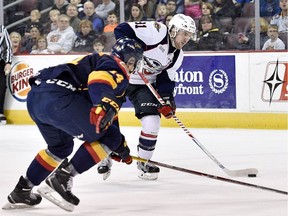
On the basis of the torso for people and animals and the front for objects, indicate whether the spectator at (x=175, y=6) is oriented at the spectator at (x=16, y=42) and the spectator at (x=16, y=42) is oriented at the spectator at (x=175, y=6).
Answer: no

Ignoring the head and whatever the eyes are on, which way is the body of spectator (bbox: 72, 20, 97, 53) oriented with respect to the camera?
toward the camera

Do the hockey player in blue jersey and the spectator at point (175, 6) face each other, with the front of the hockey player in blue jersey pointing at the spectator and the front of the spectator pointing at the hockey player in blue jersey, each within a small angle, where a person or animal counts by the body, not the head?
no

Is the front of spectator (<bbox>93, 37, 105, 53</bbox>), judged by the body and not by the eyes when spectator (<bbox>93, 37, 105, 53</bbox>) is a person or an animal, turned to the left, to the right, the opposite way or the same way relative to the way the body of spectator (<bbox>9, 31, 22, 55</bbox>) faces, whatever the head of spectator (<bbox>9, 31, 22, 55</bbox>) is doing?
the same way

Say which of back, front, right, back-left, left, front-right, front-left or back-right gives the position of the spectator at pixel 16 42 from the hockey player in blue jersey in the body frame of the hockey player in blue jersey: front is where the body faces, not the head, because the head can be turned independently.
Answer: left

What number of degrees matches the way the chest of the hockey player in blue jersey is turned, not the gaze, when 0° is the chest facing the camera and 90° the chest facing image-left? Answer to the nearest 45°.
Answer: approximately 270°

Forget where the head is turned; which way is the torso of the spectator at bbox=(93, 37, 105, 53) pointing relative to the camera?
toward the camera

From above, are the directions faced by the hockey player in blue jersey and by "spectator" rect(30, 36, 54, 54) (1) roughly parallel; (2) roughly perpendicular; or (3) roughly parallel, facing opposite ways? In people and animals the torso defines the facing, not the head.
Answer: roughly perpendicular

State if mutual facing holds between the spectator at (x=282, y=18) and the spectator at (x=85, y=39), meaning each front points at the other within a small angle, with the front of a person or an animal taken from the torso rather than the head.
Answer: no

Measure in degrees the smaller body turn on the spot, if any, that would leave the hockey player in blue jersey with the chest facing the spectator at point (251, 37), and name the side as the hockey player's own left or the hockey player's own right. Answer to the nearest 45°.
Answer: approximately 45° to the hockey player's own left

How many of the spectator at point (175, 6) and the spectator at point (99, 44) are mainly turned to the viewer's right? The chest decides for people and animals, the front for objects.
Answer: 0

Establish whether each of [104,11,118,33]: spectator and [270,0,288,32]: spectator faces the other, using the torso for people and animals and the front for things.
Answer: no

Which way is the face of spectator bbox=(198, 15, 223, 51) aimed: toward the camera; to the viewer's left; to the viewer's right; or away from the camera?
toward the camera

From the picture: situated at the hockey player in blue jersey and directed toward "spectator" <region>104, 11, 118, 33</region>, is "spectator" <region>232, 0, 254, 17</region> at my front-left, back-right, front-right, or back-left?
front-right

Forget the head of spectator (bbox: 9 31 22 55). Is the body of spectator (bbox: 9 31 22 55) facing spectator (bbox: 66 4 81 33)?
no

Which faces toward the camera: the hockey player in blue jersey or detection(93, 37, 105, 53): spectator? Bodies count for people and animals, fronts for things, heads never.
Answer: the spectator
